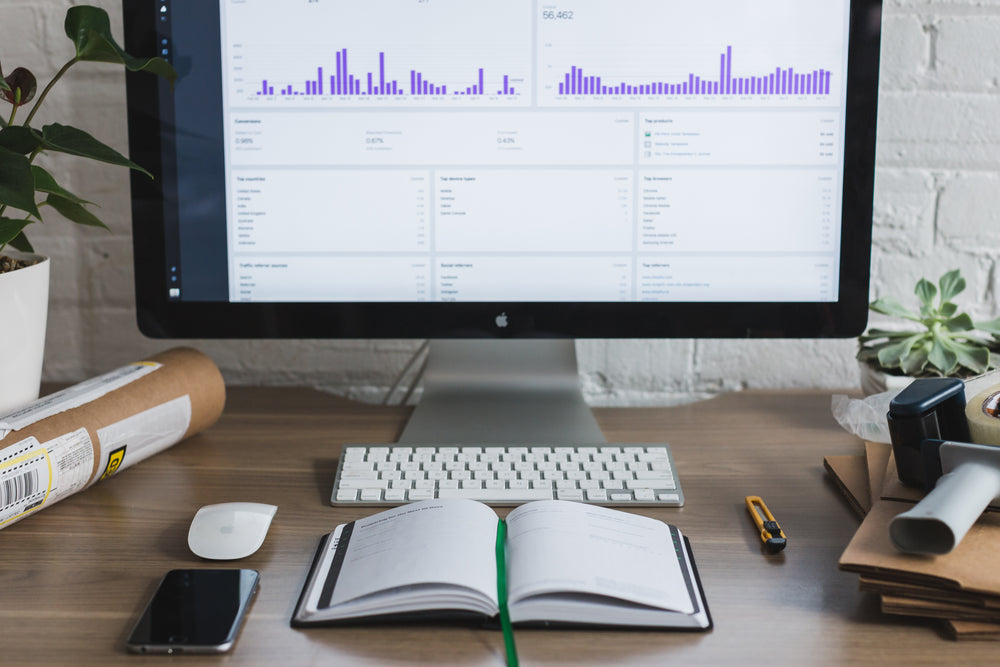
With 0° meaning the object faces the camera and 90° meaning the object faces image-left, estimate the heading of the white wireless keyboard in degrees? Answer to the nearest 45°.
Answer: approximately 0°
